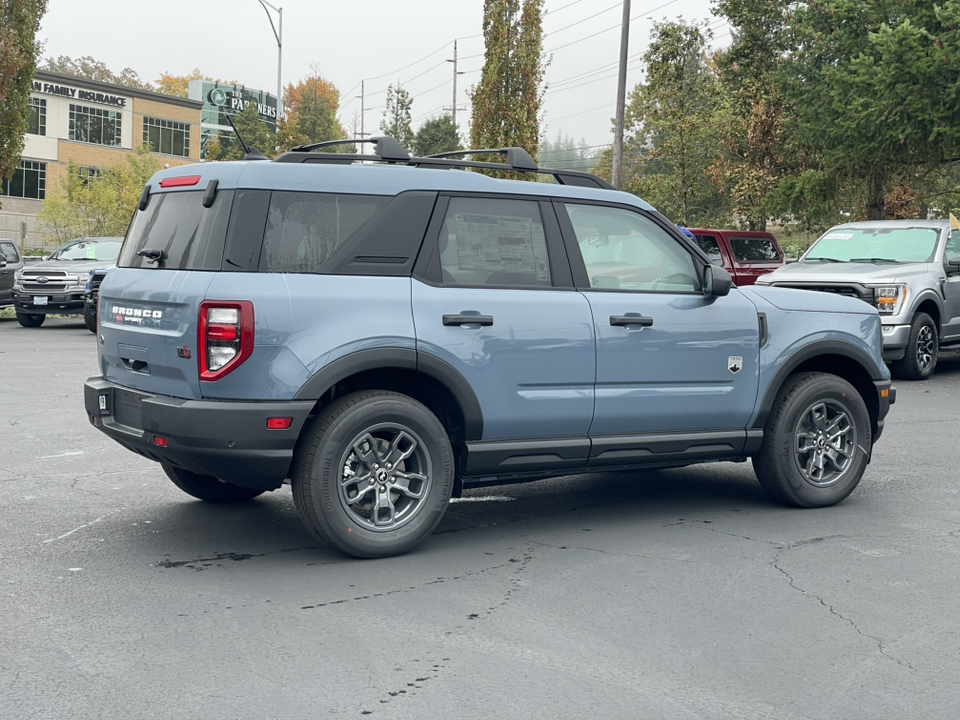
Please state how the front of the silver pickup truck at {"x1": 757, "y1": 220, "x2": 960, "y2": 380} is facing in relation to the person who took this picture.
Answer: facing the viewer and to the left of the viewer

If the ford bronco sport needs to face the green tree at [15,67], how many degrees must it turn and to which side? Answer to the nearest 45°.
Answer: approximately 90° to its left

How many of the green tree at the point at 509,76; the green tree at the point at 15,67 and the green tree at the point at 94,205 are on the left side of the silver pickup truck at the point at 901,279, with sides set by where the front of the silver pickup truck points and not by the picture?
0

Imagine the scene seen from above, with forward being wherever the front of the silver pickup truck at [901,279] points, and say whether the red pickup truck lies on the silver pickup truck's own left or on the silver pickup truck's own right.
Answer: on the silver pickup truck's own right

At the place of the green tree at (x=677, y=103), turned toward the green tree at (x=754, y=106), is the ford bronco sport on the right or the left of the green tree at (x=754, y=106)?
right

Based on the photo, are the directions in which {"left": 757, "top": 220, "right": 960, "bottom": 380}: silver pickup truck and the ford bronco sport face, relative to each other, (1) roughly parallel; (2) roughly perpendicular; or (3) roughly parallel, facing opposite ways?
roughly parallel, facing opposite ways

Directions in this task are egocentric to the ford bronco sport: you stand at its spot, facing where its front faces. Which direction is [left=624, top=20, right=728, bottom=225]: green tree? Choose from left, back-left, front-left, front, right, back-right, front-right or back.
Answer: front-left

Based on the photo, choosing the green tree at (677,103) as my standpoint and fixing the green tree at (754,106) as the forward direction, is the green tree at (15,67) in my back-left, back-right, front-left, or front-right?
back-right

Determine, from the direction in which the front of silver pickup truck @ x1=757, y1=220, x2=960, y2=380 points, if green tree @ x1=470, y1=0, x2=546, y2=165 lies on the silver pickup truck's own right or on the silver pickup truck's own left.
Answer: on the silver pickup truck's own right

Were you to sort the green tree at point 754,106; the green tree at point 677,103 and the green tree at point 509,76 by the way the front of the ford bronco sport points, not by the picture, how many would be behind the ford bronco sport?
0

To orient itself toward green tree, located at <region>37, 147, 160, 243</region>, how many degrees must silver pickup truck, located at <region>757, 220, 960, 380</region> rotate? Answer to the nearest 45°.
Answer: approximately 90° to its right

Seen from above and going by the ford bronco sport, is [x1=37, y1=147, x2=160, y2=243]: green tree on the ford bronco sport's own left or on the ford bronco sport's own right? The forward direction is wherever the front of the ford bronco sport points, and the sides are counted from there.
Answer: on the ford bronco sport's own left

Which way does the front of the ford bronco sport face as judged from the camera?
facing away from the viewer and to the right of the viewer

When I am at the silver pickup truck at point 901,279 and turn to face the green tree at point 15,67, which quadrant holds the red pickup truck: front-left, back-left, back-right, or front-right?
front-right

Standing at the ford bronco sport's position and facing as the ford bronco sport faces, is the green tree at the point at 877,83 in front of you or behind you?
in front
